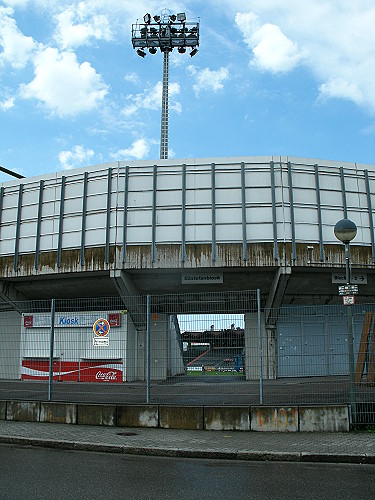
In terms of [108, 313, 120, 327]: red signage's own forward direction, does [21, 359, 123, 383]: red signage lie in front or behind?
in front

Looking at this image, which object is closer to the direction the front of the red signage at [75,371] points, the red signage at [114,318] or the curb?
the curb

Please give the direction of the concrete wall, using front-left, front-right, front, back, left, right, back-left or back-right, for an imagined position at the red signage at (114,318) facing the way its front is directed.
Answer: front

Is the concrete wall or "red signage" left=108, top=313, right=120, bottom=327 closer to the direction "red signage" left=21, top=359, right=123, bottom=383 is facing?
the concrete wall

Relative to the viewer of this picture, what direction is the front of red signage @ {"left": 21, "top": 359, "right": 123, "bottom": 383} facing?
facing the viewer

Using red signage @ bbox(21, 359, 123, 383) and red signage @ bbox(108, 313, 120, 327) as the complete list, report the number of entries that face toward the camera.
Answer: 2

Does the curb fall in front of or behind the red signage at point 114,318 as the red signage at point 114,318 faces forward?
in front

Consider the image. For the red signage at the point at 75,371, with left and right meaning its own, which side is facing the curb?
front

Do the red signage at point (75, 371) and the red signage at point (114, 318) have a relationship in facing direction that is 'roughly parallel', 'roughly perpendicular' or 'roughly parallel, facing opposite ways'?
roughly parallel

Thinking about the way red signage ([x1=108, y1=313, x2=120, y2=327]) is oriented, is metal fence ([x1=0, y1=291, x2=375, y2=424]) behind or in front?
in front
